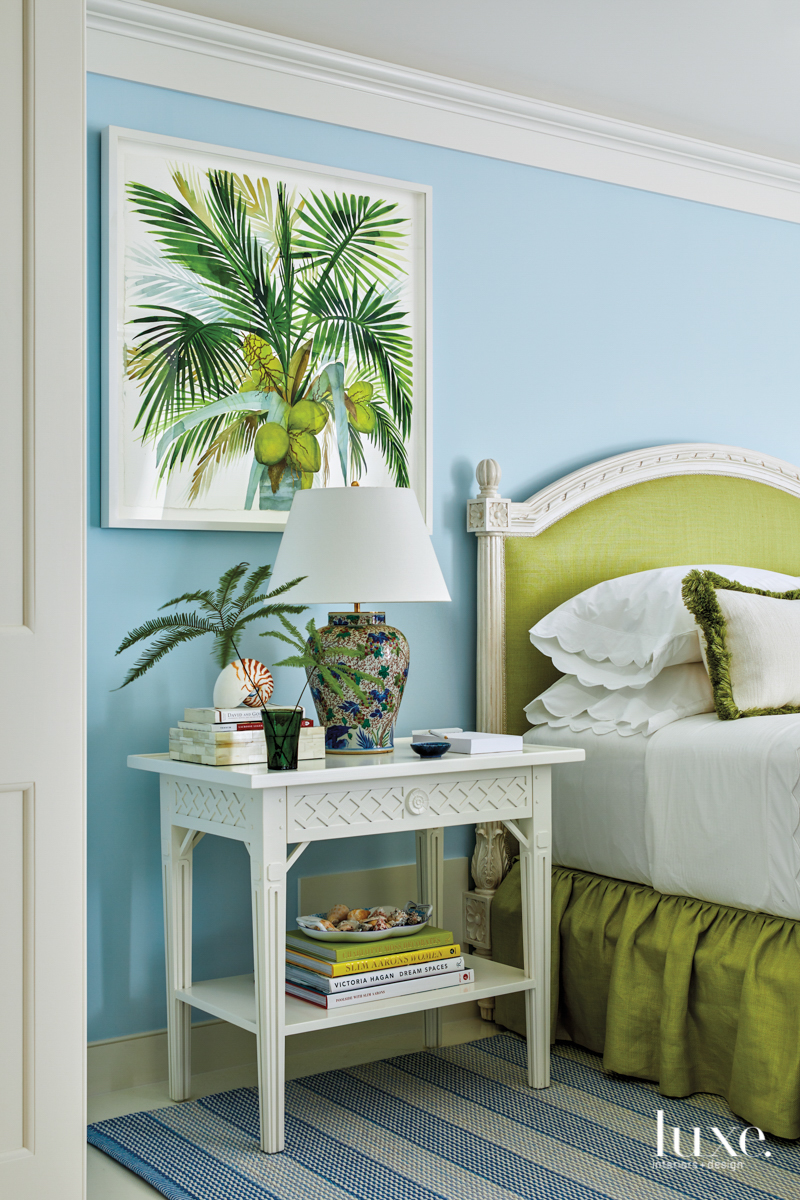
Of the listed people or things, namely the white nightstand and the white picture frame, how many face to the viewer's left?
0

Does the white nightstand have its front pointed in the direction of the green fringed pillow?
no

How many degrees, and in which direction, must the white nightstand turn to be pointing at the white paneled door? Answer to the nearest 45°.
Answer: approximately 90° to its right

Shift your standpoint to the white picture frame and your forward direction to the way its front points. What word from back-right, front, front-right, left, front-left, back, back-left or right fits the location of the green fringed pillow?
front-left

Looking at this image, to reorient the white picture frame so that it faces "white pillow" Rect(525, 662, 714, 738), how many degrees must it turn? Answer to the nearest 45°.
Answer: approximately 45° to its left

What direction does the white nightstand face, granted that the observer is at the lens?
facing the viewer and to the right of the viewer

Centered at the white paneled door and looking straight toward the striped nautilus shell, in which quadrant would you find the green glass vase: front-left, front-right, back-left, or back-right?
front-right

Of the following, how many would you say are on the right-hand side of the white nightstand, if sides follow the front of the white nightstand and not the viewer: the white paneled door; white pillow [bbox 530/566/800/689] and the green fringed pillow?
1

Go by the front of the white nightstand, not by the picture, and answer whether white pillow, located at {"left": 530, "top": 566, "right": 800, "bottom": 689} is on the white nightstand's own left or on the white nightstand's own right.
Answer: on the white nightstand's own left

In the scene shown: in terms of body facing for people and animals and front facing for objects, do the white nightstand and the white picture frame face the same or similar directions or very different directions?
same or similar directions
